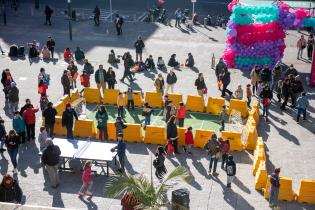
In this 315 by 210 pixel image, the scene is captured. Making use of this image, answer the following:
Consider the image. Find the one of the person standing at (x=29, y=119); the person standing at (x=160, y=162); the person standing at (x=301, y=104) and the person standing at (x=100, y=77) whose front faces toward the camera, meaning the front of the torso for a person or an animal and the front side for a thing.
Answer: the person standing at (x=100, y=77)

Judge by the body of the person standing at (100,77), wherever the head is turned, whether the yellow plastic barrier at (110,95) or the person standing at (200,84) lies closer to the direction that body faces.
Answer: the yellow plastic barrier

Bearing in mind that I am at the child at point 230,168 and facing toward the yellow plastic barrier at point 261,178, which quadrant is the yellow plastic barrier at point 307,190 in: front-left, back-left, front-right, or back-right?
front-right

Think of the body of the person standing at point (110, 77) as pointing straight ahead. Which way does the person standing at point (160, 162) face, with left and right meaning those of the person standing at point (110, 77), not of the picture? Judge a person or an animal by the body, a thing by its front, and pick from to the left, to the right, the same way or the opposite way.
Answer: the opposite way

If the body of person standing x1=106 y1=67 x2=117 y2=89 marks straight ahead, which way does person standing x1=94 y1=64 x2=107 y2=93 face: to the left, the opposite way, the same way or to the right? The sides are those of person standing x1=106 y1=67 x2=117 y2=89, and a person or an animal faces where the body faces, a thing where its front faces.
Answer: the same way

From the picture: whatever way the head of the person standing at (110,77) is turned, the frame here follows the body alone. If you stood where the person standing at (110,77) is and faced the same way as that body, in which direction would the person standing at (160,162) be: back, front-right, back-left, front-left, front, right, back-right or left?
front

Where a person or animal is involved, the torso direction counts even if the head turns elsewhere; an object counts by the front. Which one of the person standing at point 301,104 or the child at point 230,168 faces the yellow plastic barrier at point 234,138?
the child

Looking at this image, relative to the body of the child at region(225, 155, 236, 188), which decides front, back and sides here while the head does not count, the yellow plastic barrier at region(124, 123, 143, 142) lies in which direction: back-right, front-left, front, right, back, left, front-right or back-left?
front-left

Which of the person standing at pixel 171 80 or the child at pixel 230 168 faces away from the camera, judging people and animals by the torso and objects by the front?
the child

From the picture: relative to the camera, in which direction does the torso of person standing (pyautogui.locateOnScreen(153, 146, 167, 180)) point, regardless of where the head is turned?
away from the camera

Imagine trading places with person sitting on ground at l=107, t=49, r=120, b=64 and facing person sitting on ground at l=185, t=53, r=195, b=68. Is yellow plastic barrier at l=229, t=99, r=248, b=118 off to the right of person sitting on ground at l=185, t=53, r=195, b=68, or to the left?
right

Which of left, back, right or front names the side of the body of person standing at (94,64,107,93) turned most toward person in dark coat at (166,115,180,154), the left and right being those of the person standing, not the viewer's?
front

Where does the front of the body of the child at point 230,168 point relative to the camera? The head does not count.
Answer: away from the camera
